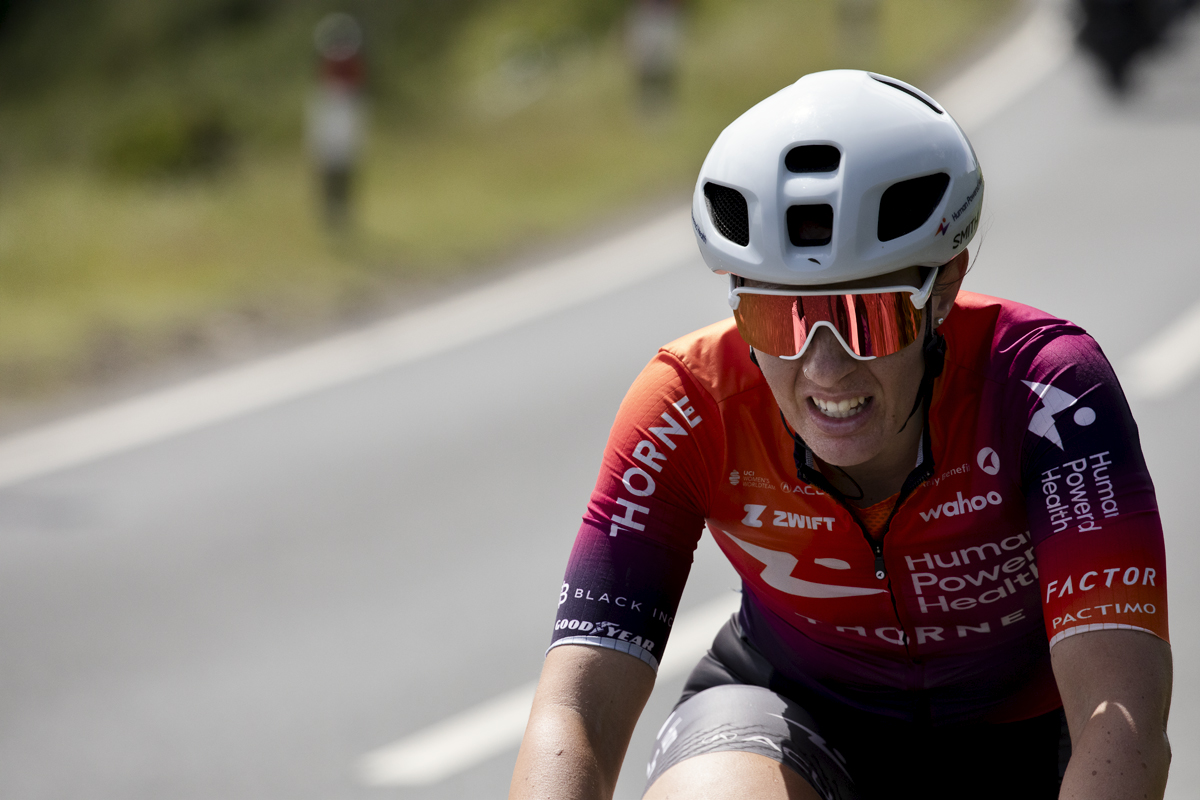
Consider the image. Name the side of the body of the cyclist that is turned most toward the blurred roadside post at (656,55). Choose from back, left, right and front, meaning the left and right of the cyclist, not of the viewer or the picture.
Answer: back

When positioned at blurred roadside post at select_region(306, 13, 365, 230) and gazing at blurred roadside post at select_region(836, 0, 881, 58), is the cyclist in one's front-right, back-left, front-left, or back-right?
back-right

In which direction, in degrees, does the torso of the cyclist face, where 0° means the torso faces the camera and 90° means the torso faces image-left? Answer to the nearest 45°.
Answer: approximately 0°

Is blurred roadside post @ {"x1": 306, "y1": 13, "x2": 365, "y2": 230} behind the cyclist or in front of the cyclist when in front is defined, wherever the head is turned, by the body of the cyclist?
behind

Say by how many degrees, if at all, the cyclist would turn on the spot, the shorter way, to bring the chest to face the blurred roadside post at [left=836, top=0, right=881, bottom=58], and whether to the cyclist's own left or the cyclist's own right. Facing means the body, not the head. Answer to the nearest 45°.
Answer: approximately 180°
